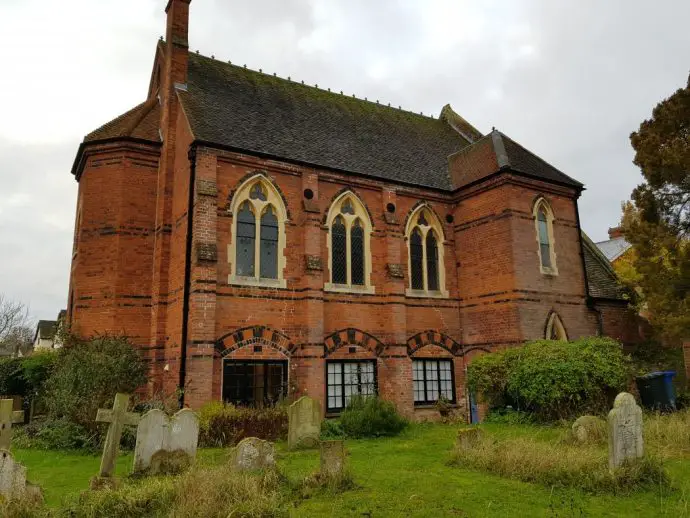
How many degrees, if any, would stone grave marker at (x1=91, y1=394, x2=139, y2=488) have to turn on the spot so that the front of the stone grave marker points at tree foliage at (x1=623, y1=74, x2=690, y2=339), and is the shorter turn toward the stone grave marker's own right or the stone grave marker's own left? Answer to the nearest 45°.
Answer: approximately 90° to the stone grave marker's own left

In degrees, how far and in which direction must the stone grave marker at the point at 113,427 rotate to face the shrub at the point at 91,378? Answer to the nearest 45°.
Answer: approximately 180°

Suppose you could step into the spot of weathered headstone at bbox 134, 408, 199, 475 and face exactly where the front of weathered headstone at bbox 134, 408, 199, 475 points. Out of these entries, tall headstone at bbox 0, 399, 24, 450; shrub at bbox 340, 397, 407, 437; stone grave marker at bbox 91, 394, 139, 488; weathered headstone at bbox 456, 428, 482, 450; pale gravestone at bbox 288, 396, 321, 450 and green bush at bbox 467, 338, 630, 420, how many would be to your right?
2

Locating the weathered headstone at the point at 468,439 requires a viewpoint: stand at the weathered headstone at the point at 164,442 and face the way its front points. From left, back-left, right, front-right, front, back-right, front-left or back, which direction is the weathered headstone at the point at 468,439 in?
left

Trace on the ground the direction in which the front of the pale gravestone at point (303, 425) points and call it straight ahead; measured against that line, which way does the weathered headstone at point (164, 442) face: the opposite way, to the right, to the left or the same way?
the same way

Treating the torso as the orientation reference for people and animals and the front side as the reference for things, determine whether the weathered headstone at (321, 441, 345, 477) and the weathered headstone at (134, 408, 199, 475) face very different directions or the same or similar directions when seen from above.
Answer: same or similar directions

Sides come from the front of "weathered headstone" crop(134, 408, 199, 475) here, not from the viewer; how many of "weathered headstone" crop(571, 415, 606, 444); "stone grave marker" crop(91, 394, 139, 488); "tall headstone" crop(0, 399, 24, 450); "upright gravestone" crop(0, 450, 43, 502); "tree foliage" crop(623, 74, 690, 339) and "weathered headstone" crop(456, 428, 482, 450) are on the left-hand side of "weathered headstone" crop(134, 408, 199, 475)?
3

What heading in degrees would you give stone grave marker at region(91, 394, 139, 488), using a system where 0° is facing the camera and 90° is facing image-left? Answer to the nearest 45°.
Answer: approximately 0°

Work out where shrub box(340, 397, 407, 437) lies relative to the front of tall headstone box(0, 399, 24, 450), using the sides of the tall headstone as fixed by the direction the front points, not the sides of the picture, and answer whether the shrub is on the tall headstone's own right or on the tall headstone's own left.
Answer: on the tall headstone's own left

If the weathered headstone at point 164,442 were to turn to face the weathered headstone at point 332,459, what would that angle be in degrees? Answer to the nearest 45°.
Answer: approximately 45° to its left

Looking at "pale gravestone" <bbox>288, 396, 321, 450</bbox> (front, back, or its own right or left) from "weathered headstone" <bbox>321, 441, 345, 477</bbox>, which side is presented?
front

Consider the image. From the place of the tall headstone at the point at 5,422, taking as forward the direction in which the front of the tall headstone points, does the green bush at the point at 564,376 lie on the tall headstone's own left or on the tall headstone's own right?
on the tall headstone's own left

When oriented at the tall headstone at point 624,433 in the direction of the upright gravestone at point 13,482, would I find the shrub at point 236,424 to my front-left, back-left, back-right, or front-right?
front-right

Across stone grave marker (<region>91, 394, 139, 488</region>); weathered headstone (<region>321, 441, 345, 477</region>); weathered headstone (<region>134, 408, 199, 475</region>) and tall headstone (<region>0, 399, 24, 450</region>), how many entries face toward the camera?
4

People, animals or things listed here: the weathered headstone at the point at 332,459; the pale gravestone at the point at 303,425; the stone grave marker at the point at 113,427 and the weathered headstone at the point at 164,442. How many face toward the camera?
4

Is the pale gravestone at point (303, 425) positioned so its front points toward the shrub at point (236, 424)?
no

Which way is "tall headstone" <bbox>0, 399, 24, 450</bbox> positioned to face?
toward the camera

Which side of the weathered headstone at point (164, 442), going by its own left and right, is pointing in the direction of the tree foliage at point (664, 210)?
left

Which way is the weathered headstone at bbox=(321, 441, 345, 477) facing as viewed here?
toward the camera

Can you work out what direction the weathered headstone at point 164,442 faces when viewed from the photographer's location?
facing the viewer

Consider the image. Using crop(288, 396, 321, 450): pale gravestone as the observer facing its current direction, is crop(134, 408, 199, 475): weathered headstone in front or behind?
in front
